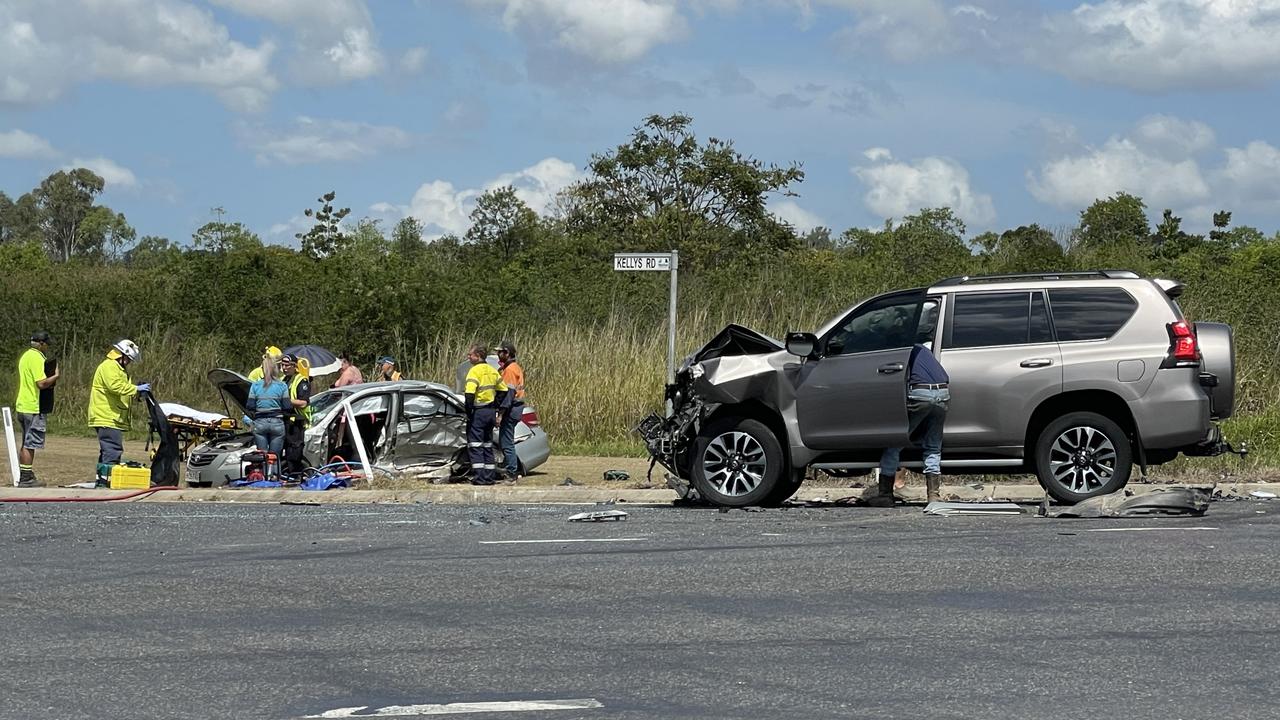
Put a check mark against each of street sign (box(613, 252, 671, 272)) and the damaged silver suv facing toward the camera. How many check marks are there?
1

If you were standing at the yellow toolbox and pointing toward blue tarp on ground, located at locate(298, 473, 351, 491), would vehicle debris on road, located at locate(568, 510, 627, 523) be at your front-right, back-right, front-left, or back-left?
front-right

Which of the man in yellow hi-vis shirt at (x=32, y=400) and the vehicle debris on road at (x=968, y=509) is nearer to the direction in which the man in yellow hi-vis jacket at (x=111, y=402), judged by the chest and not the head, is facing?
the vehicle debris on road

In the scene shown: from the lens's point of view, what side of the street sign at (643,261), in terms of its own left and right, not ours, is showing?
front

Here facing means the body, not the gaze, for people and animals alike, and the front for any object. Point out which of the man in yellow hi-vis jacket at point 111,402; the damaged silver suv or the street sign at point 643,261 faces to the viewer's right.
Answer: the man in yellow hi-vis jacket

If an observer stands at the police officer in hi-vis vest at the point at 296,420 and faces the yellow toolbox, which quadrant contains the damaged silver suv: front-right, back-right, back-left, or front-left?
back-left

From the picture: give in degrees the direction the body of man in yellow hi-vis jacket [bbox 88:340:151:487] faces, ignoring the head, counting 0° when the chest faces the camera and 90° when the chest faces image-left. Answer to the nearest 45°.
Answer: approximately 270°

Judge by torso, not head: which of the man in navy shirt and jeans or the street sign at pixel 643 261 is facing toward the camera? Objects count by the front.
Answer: the street sign

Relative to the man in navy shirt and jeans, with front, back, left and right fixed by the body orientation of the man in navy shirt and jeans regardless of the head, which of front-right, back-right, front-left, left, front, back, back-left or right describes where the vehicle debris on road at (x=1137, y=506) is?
back-right

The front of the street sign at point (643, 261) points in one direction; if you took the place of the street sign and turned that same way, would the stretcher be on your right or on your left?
on your right

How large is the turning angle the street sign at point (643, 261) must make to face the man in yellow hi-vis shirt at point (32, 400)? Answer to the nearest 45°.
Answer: approximately 90° to its right

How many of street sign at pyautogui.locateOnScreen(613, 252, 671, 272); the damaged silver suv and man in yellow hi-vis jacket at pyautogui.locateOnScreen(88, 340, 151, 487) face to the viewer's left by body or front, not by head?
1

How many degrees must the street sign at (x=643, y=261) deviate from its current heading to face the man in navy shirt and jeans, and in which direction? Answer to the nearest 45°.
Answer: approximately 45° to its left

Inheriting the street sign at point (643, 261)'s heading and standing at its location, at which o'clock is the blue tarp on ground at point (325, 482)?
The blue tarp on ground is roughly at 3 o'clock from the street sign.

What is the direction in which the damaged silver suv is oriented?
to the viewer's left

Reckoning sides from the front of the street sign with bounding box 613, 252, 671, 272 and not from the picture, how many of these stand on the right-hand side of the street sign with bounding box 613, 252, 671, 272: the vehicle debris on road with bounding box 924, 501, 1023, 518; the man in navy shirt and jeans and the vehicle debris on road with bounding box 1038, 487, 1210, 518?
0

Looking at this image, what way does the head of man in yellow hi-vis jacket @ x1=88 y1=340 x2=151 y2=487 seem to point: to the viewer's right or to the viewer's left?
to the viewer's right

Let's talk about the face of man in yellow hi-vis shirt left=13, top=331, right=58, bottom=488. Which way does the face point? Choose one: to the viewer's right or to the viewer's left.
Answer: to the viewer's right

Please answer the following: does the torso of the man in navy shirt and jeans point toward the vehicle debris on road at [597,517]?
no
